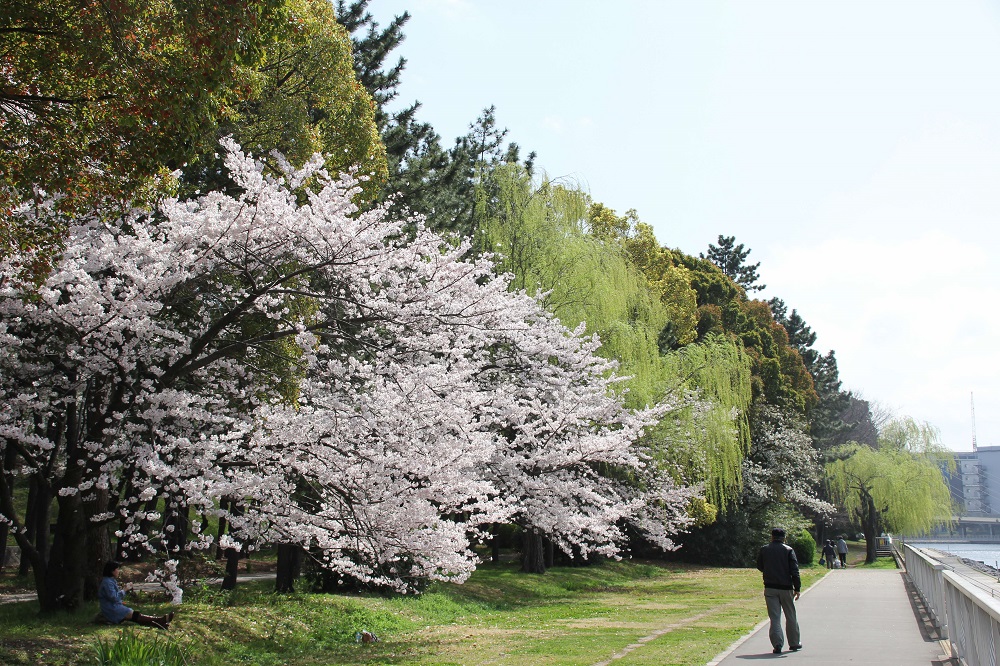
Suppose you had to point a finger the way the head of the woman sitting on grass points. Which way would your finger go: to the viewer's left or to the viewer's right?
to the viewer's right

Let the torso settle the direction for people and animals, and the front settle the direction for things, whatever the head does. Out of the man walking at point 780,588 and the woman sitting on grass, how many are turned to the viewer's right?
1

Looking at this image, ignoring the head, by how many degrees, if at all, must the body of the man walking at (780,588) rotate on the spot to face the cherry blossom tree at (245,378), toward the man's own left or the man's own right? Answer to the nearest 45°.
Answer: approximately 90° to the man's own left

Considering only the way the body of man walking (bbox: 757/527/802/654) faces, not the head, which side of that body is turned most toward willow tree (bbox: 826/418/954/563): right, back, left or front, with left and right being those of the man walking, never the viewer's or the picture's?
front

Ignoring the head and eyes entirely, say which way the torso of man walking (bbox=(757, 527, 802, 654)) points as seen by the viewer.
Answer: away from the camera

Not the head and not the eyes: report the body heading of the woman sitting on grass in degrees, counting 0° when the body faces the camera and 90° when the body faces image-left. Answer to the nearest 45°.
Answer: approximately 270°

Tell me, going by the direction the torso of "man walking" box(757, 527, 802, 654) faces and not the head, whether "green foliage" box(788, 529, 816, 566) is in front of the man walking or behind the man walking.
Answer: in front

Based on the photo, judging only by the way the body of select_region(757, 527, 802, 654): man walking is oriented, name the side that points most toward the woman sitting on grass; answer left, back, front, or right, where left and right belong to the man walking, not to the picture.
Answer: left

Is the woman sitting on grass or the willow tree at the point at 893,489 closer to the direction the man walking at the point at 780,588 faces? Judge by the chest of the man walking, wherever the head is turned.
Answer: the willow tree

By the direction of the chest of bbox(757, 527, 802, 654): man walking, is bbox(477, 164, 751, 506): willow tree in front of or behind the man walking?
in front

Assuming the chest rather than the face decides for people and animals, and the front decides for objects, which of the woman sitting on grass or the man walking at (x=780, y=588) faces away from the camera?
the man walking
